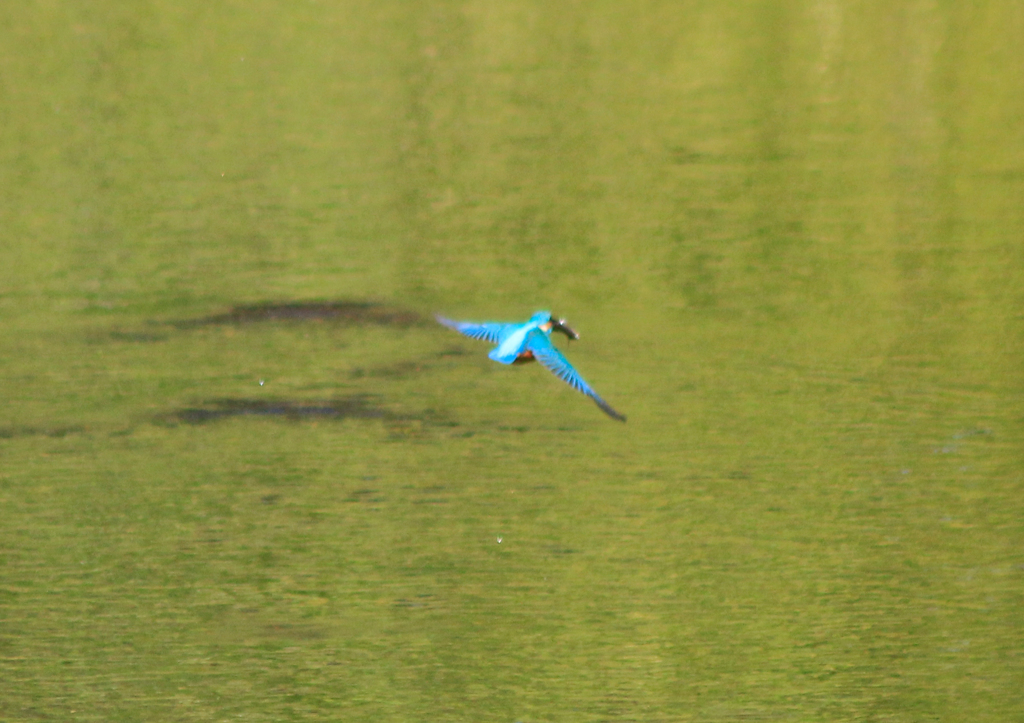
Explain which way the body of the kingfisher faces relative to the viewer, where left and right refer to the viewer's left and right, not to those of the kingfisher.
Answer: facing away from the viewer and to the right of the viewer
